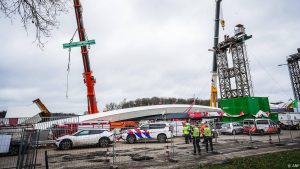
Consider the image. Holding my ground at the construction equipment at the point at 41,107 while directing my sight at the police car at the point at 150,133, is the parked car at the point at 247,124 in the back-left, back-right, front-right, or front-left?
front-left

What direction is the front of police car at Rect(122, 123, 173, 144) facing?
to the viewer's left

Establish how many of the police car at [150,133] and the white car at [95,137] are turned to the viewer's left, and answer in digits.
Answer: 2

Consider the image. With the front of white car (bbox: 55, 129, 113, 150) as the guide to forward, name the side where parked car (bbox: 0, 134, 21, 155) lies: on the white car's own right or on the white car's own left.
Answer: on the white car's own left

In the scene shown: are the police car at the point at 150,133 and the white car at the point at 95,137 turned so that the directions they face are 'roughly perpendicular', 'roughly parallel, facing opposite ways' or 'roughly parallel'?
roughly parallel

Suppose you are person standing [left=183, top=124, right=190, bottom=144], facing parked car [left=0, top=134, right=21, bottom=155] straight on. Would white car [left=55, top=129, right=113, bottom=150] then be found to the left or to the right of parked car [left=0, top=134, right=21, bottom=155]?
right

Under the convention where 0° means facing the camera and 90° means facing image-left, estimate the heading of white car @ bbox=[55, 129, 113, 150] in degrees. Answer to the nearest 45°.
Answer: approximately 90°

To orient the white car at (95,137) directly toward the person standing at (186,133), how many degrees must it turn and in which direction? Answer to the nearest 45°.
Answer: approximately 180°

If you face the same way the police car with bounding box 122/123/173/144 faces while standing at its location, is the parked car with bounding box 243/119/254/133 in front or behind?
behind

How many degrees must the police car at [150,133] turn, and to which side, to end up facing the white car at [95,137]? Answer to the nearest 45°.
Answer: approximately 45° to its left
